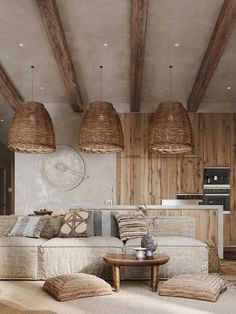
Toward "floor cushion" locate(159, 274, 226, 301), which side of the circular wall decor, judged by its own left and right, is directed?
front

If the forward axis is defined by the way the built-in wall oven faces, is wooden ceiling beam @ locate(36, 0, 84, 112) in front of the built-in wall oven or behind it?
in front

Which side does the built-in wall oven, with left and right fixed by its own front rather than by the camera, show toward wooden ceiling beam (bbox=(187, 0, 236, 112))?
front

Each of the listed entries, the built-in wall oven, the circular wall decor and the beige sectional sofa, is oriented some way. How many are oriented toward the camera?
3

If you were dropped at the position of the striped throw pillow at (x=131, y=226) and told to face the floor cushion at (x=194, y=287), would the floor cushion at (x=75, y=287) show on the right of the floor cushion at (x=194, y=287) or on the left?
right

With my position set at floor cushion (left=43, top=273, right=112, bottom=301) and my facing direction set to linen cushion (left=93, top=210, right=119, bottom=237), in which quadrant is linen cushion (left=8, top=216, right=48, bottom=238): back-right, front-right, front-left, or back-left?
front-left

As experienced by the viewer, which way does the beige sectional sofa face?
facing the viewer

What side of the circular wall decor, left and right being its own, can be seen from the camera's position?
front

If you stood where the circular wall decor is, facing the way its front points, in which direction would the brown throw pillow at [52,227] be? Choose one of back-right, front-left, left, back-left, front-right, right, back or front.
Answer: front

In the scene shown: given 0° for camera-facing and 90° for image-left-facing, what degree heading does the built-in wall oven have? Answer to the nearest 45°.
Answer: approximately 0°

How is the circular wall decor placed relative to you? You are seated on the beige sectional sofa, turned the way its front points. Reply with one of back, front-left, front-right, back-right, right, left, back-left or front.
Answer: back
